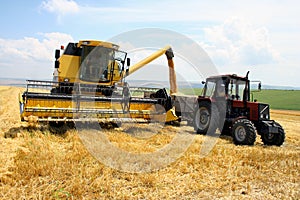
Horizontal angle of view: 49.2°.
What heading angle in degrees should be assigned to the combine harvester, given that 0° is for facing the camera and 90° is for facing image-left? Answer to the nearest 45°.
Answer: approximately 0°

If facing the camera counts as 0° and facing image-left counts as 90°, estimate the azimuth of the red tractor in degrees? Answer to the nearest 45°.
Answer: approximately 315°
